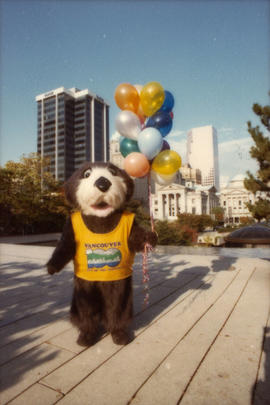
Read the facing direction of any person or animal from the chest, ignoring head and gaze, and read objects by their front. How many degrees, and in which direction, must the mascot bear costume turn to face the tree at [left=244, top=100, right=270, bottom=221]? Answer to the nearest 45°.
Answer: approximately 135° to its left

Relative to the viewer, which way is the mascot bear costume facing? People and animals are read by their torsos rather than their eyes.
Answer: toward the camera

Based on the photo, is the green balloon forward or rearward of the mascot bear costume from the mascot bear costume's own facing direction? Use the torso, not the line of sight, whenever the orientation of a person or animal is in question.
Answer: rearward

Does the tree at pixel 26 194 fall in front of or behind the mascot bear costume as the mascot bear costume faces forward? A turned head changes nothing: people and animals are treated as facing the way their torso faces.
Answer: behind
